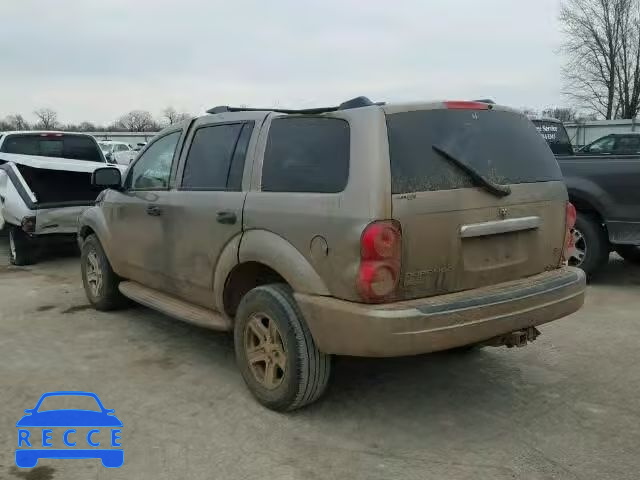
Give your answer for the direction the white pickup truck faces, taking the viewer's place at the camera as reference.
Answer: facing away from the viewer and to the left of the viewer

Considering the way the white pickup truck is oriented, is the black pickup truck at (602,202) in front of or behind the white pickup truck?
behind
